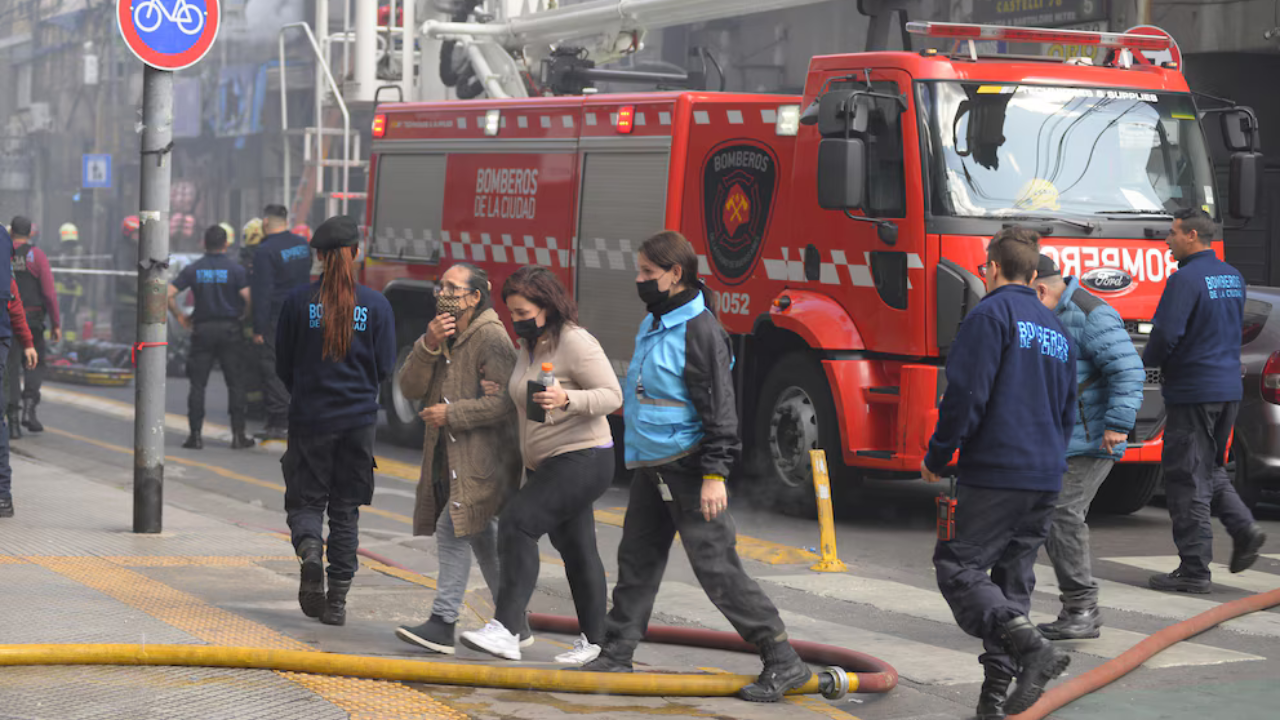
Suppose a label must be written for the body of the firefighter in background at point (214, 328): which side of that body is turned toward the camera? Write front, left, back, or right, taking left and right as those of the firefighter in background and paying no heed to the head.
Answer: back

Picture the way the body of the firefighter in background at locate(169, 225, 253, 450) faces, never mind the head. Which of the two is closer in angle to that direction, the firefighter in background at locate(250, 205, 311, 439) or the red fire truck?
the firefighter in background at locate(250, 205, 311, 439)

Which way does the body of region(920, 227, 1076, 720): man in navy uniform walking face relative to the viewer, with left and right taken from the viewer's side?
facing away from the viewer and to the left of the viewer

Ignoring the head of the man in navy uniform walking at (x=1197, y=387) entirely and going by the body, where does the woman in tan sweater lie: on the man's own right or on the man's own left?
on the man's own left
